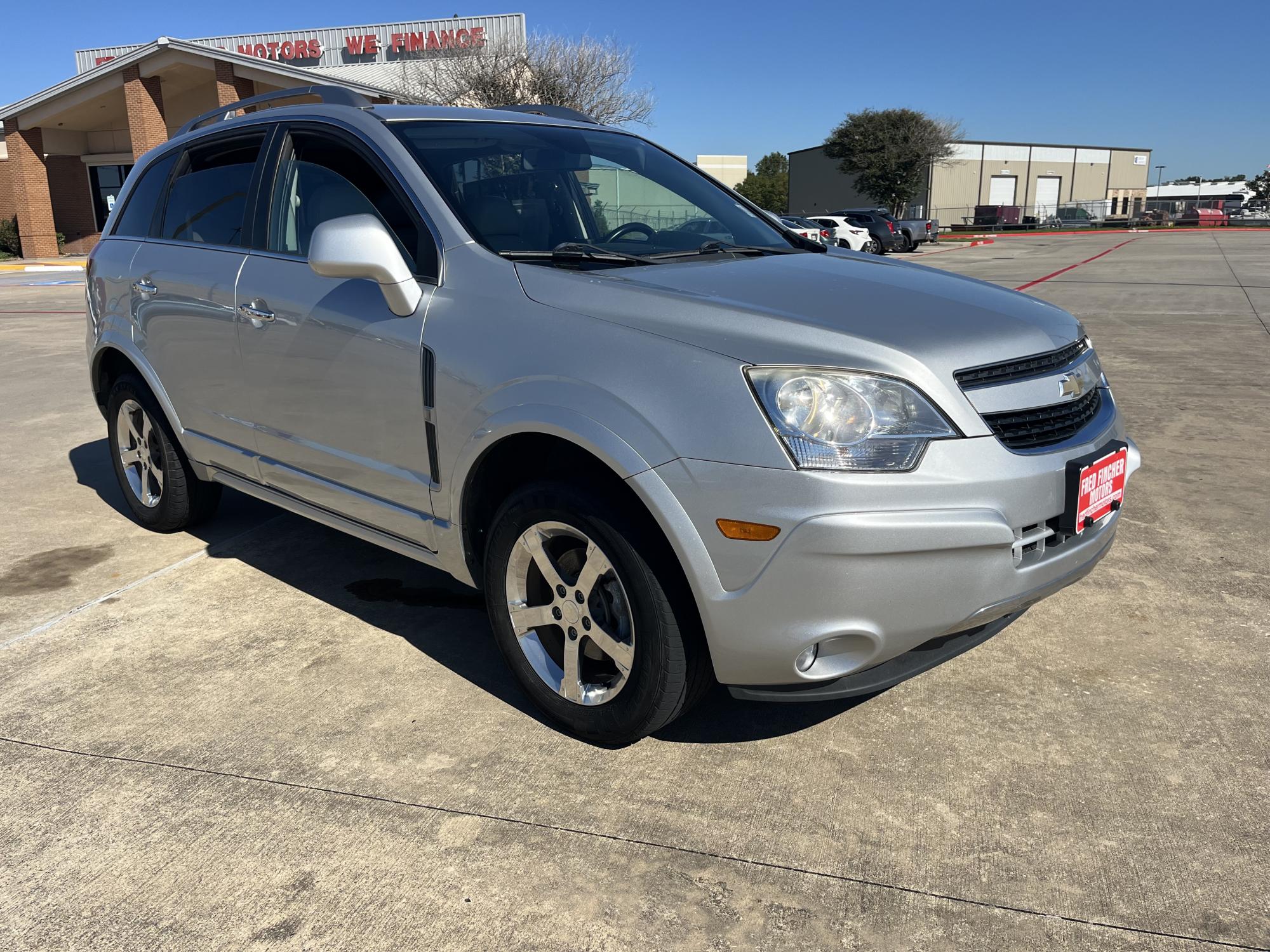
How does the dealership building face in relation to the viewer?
toward the camera

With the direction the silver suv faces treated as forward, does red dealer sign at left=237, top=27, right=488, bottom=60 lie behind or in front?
behind

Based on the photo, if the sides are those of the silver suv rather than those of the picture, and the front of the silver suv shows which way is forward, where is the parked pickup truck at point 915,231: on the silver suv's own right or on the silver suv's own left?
on the silver suv's own left

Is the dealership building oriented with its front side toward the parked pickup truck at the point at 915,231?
no

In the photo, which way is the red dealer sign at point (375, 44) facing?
toward the camera

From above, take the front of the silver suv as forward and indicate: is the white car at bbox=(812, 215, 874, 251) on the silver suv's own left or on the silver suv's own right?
on the silver suv's own left

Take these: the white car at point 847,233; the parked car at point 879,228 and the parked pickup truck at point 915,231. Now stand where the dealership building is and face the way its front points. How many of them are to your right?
0

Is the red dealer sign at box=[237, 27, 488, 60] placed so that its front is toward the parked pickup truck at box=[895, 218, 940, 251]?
no

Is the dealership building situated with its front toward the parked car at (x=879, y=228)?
no

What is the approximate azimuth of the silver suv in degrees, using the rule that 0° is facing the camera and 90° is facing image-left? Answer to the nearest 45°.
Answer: approximately 315°

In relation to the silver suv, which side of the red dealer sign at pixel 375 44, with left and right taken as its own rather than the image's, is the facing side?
front
